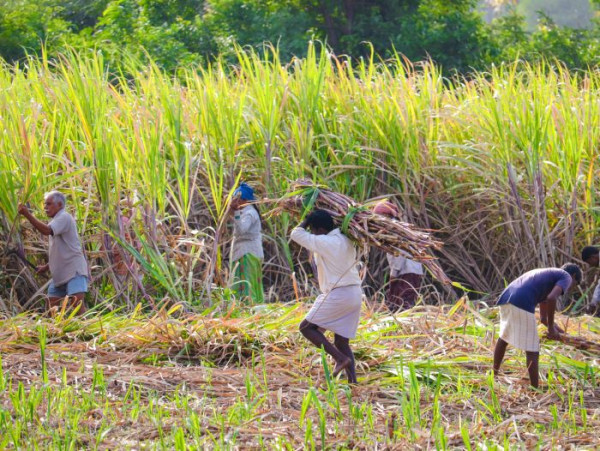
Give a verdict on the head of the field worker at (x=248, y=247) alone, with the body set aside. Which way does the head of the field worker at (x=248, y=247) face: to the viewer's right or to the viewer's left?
to the viewer's left

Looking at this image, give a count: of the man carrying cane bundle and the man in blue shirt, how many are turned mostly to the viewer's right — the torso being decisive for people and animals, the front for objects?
1

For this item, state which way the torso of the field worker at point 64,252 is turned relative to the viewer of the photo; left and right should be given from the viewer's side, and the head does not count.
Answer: facing to the left of the viewer

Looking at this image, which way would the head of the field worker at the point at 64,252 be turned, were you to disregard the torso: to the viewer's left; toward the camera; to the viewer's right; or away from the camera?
to the viewer's left

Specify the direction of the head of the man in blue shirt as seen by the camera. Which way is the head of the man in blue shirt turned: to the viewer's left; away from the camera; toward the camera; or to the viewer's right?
to the viewer's right

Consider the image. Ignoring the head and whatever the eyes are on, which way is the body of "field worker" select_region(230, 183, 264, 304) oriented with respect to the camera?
to the viewer's left

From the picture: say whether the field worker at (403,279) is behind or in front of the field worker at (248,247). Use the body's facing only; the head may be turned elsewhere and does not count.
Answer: behind

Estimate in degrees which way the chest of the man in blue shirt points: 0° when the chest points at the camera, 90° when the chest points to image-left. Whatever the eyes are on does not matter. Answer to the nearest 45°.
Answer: approximately 270°

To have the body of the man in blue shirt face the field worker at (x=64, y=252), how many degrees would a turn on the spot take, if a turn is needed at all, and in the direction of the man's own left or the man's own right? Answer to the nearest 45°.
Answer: approximately 180°

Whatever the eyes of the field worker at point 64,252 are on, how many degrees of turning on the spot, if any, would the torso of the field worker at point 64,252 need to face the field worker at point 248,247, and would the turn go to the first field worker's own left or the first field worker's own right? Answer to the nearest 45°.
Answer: approximately 180°

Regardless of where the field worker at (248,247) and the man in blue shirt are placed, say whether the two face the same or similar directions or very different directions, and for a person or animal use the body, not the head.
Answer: very different directions

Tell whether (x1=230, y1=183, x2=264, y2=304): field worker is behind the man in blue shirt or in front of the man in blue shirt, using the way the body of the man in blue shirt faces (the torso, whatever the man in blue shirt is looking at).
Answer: behind
